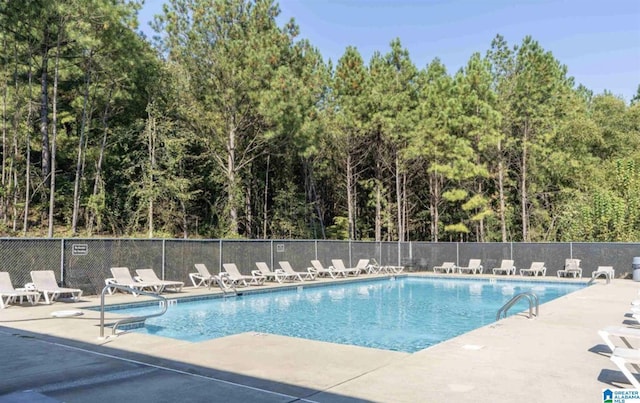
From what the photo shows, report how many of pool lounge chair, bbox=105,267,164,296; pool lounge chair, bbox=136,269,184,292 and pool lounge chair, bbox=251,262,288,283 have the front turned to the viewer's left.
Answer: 0

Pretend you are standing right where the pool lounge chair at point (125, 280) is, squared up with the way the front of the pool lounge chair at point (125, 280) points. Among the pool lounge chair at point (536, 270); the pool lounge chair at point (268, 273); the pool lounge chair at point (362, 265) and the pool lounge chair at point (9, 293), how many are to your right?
1

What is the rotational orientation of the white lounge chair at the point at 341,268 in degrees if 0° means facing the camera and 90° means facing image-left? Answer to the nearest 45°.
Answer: approximately 315°

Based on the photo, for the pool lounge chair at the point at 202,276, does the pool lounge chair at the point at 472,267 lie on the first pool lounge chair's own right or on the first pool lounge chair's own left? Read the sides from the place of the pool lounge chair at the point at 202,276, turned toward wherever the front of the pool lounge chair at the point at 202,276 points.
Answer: on the first pool lounge chair's own left

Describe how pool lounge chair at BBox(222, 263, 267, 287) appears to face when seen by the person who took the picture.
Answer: facing the viewer and to the right of the viewer

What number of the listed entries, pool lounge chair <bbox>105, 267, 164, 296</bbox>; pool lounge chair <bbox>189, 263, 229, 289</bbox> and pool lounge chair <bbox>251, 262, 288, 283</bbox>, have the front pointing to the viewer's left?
0

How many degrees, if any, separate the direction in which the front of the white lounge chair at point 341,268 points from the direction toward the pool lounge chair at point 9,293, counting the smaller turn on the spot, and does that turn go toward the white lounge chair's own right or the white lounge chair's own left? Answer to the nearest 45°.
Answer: approximately 90° to the white lounge chair's own right

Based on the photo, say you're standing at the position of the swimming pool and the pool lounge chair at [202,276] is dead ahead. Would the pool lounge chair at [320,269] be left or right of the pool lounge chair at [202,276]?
right
